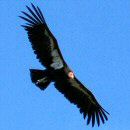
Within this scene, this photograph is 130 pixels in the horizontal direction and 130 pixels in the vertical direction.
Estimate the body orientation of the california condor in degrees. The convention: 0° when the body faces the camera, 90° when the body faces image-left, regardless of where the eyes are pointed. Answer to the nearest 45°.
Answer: approximately 270°
